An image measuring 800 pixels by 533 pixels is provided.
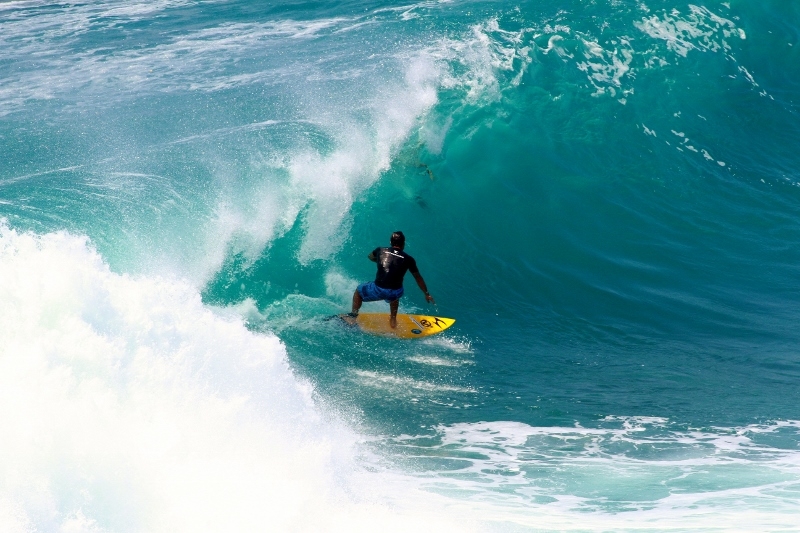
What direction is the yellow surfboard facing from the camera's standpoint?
to the viewer's right

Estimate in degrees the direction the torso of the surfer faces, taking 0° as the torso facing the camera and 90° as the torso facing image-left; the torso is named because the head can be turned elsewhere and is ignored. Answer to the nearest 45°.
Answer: approximately 180°
